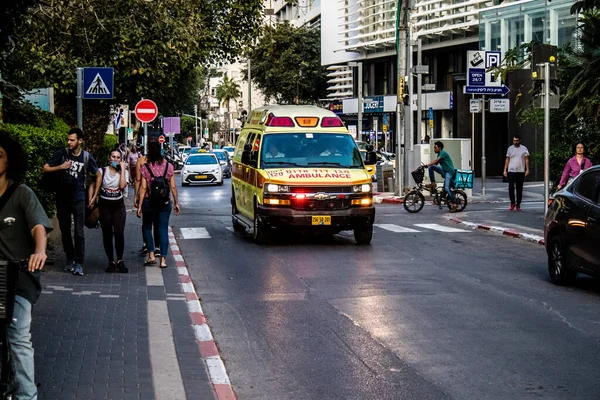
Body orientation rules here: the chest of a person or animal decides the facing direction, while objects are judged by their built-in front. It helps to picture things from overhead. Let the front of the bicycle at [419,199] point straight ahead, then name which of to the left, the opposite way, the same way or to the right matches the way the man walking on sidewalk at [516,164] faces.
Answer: to the left

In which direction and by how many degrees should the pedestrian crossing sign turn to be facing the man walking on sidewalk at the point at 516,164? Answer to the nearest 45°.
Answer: approximately 135° to its left

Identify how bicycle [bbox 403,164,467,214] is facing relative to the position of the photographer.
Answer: facing to the left of the viewer

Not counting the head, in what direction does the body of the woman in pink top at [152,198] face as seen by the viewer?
away from the camera

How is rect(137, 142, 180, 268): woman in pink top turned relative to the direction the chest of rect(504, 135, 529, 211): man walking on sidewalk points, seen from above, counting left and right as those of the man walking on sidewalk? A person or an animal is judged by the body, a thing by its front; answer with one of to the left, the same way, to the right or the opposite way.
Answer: the opposite way

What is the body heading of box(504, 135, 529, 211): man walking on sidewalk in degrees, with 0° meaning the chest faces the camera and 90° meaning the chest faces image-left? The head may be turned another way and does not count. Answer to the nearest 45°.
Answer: approximately 0°

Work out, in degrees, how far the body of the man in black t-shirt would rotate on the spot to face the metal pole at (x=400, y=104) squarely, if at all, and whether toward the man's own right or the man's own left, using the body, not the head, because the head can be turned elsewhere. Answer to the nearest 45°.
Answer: approximately 180°

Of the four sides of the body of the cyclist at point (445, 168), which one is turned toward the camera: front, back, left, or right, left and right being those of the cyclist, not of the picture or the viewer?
left

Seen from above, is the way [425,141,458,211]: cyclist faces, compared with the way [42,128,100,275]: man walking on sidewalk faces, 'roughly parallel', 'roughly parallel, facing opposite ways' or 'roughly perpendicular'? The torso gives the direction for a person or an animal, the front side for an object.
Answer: roughly perpendicular

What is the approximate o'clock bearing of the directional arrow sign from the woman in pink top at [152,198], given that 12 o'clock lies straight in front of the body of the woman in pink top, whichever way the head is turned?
The directional arrow sign is roughly at 1 o'clock from the woman in pink top.
